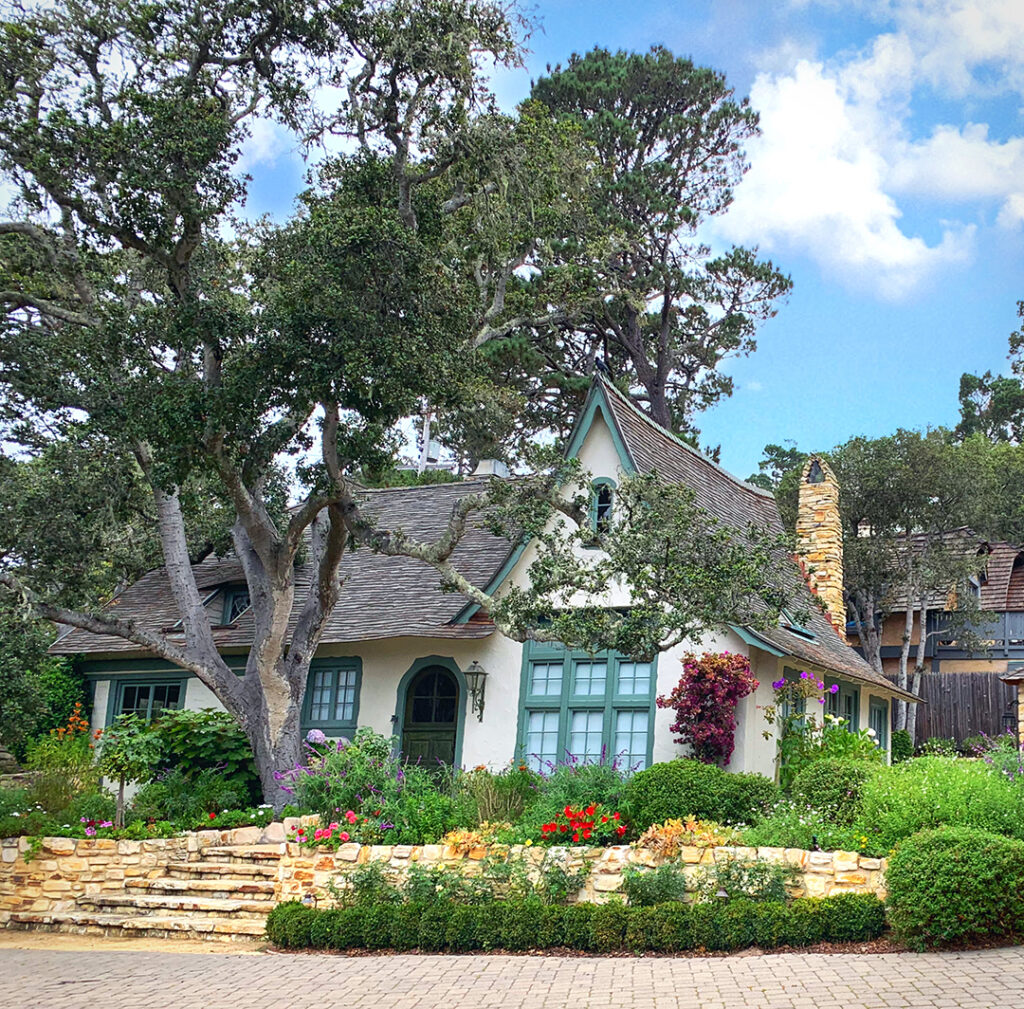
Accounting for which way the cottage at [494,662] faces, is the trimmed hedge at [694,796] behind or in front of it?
in front

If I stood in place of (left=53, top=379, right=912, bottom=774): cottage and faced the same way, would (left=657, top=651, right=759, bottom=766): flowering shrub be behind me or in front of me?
in front

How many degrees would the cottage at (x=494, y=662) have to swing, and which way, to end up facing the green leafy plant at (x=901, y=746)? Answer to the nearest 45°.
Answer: approximately 135° to its left

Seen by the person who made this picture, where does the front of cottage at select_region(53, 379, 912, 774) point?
facing the viewer

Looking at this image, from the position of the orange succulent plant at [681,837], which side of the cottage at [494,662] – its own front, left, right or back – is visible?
front

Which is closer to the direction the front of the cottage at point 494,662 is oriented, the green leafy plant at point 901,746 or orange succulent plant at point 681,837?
the orange succulent plant

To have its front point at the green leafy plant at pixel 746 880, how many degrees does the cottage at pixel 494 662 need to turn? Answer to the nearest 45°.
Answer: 0° — it already faces it

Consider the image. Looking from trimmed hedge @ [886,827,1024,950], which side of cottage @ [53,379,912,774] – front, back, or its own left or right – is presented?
front

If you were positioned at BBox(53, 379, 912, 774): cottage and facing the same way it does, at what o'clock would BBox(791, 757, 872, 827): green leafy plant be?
The green leafy plant is roughly at 11 o'clock from the cottage.

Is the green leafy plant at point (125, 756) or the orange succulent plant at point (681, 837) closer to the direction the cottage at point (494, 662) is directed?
the orange succulent plant

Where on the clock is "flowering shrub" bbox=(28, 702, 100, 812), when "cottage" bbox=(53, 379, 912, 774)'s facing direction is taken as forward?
The flowering shrub is roughly at 3 o'clock from the cottage.

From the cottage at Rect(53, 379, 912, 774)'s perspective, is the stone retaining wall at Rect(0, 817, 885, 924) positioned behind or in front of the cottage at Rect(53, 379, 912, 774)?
in front
